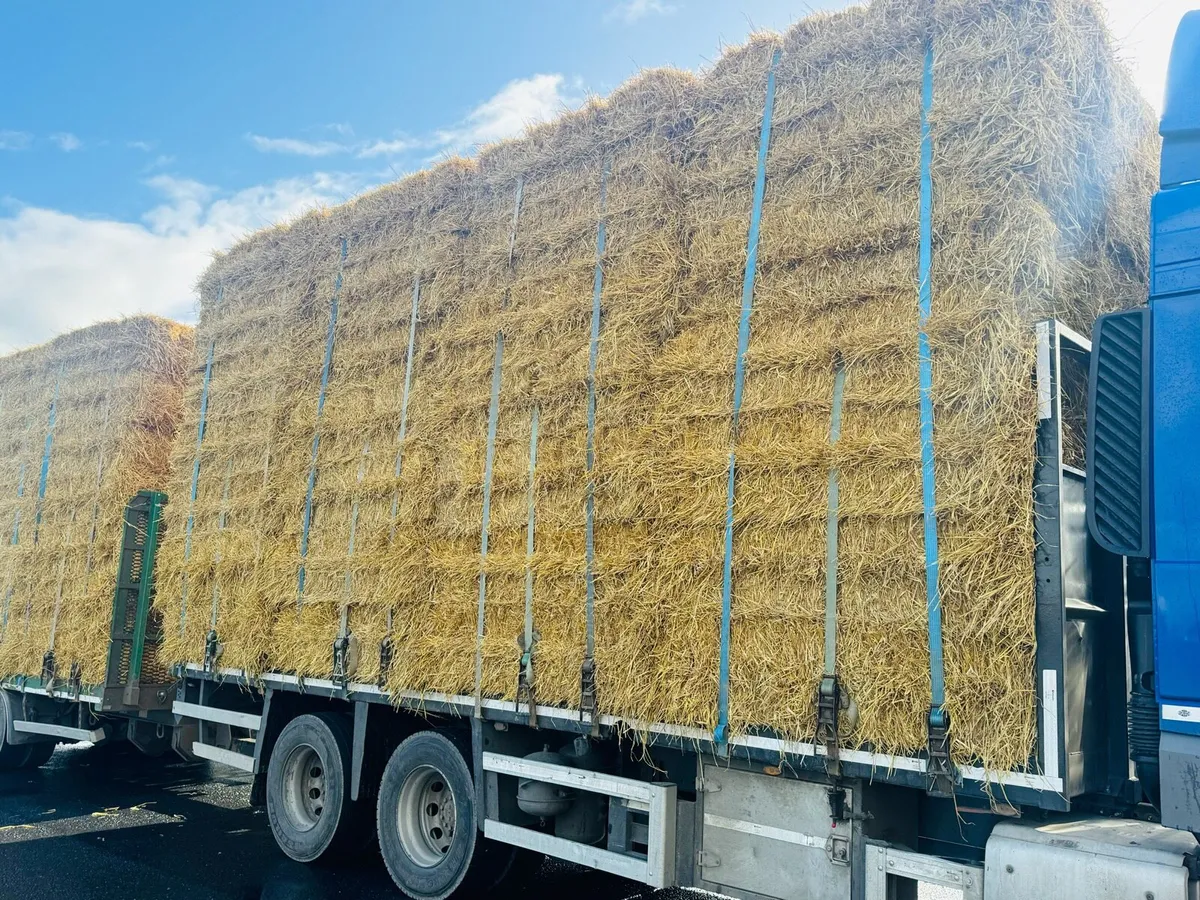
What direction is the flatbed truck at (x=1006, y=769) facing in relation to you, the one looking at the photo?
facing the viewer and to the right of the viewer

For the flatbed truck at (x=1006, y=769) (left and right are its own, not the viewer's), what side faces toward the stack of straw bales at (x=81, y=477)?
back

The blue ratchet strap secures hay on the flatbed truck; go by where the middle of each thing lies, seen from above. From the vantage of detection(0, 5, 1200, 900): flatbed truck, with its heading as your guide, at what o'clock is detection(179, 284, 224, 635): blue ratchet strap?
The blue ratchet strap is roughly at 6 o'clock from the flatbed truck.
